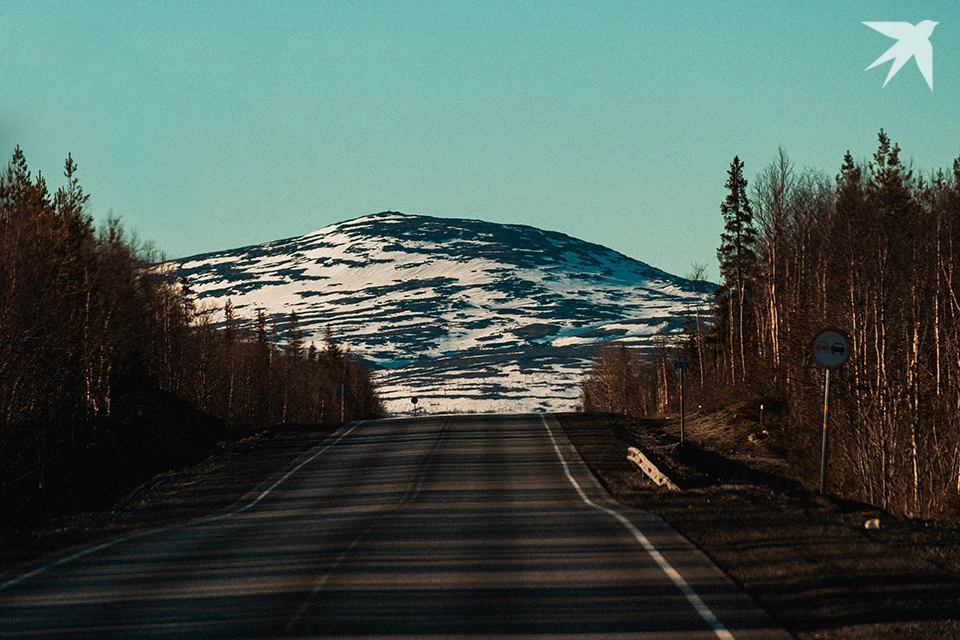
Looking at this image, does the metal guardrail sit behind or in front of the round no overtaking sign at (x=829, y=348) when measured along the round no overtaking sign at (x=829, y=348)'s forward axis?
behind

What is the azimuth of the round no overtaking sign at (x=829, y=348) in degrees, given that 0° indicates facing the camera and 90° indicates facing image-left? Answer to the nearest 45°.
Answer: approximately 0°
